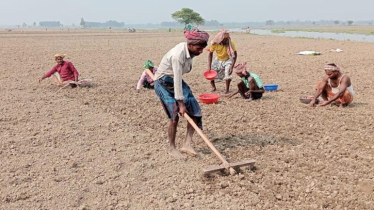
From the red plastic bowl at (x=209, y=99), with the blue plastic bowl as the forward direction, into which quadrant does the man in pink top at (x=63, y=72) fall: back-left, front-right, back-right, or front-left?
back-left

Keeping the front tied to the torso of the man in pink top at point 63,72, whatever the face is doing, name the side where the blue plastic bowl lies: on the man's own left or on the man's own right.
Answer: on the man's own left

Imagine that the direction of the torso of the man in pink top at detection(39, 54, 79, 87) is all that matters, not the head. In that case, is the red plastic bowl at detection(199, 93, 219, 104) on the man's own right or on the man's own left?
on the man's own left

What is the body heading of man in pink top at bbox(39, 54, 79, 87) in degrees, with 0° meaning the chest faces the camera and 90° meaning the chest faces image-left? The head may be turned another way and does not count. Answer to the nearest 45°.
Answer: approximately 45°
